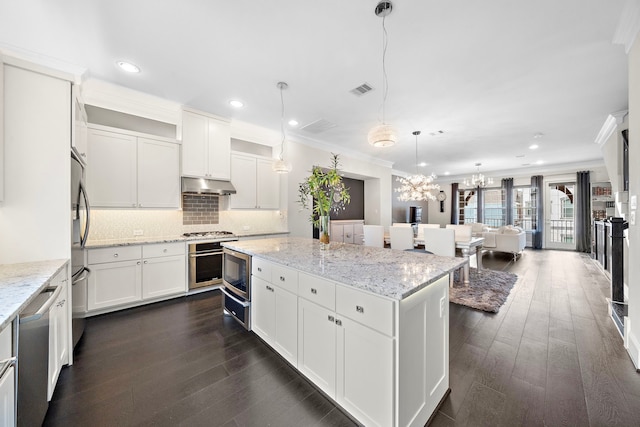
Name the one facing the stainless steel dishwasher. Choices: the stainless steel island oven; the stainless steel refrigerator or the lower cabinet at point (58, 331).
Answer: the stainless steel island oven

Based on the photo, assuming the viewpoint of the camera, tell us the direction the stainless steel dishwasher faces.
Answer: facing to the right of the viewer

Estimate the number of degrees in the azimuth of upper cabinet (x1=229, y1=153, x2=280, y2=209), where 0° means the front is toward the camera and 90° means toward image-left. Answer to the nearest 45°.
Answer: approximately 315°

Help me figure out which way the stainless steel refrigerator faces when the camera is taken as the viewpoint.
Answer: facing to the right of the viewer

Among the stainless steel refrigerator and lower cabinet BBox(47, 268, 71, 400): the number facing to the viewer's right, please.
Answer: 2

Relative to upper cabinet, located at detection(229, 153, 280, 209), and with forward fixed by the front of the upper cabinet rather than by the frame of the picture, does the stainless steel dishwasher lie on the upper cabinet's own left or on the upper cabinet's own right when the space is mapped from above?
on the upper cabinet's own right

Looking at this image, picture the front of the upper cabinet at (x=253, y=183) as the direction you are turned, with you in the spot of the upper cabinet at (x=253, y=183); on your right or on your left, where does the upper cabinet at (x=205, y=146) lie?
on your right

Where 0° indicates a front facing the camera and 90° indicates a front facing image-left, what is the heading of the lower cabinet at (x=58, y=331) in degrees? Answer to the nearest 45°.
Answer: approximately 270°
